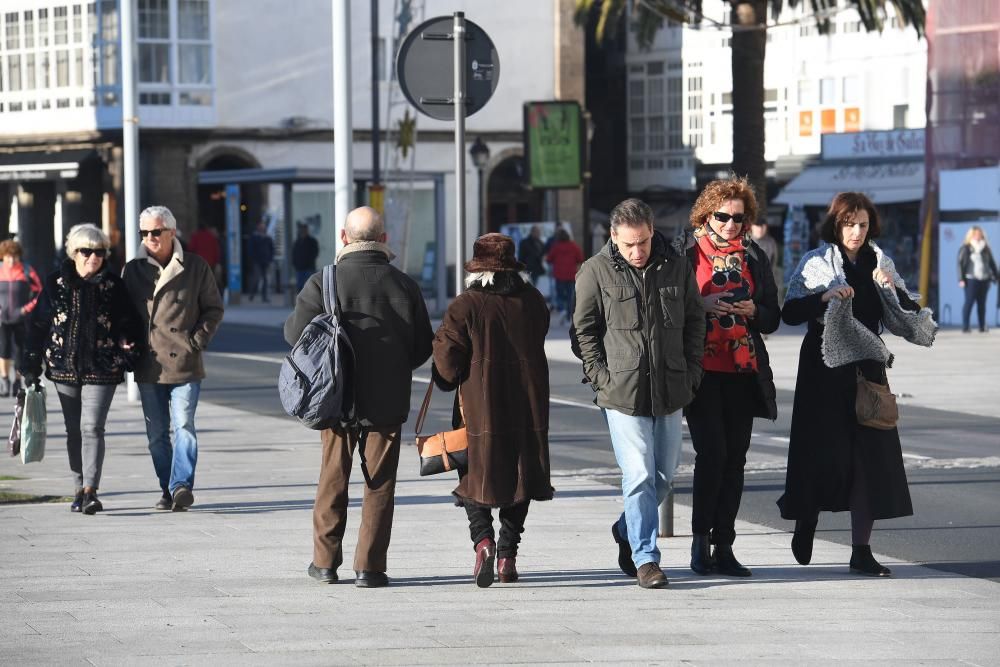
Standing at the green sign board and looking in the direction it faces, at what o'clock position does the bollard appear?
The bollard is roughly at 12 o'clock from the green sign board.

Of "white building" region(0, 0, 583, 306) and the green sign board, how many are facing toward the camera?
2

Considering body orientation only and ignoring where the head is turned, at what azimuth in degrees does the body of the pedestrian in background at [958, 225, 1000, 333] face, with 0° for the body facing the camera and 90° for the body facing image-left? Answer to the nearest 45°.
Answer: approximately 0°

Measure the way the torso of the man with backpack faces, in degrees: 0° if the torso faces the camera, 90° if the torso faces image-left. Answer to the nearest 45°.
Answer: approximately 180°

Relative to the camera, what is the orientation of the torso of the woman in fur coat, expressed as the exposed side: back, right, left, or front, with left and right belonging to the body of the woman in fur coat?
back

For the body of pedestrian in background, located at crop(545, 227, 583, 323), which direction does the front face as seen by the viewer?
away from the camera
